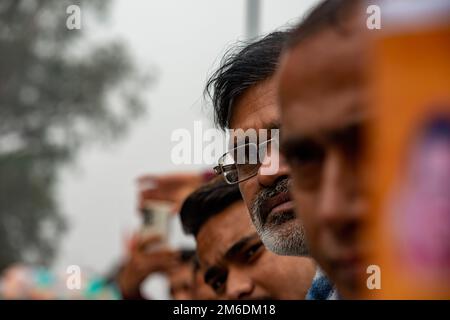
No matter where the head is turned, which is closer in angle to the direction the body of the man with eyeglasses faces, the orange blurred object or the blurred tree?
the orange blurred object
